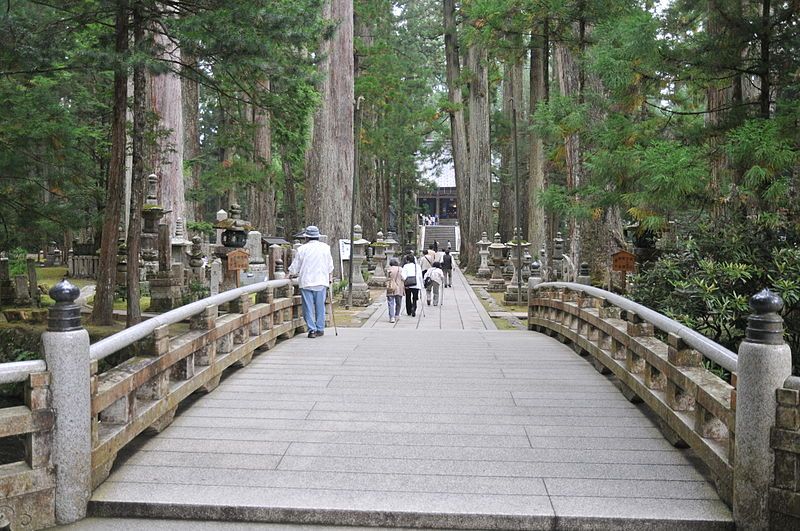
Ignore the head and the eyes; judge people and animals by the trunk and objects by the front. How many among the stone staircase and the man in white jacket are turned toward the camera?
1

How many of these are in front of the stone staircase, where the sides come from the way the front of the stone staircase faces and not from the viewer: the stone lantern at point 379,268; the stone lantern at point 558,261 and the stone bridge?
3

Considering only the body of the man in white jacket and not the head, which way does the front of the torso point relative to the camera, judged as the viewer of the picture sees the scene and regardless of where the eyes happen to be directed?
away from the camera

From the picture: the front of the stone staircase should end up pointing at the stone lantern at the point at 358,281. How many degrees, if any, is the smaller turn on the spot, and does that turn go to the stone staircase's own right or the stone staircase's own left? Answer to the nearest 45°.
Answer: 0° — it already faces it

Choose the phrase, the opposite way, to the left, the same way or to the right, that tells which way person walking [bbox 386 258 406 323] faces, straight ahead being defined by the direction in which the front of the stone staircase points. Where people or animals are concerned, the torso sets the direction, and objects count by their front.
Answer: the opposite way

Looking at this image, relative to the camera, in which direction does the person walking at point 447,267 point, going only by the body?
away from the camera

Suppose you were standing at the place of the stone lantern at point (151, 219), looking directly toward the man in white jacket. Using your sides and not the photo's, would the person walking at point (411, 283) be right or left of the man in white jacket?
left

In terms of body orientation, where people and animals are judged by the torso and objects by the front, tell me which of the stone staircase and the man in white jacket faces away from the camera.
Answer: the man in white jacket

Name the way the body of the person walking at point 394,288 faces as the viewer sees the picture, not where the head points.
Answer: away from the camera

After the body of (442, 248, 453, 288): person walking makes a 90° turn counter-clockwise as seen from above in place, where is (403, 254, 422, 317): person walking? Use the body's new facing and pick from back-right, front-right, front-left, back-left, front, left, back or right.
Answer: left

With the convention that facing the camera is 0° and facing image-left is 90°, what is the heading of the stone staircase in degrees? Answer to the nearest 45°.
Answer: approximately 0°

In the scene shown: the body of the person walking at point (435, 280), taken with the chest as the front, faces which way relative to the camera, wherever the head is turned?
away from the camera
